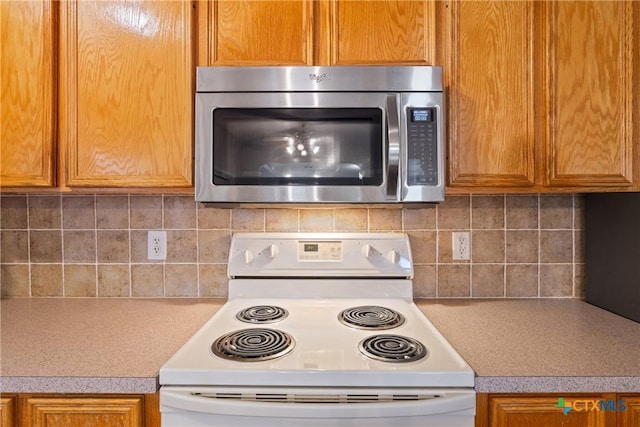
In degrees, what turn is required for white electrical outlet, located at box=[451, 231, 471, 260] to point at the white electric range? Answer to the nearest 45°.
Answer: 0° — it already faces it

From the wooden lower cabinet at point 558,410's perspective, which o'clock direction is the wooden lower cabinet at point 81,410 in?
the wooden lower cabinet at point 81,410 is roughly at 2 o'clock from the wooden lower cabinet at point 558,410.

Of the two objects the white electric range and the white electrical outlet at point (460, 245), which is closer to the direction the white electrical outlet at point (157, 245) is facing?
the white electric range

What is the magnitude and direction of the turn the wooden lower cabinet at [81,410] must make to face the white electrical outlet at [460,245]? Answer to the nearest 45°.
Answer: approximately 90° to its left

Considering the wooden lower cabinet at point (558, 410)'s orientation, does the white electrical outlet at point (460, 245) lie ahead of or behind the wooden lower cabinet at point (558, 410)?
behind

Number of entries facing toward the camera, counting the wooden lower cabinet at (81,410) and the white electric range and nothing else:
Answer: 2
